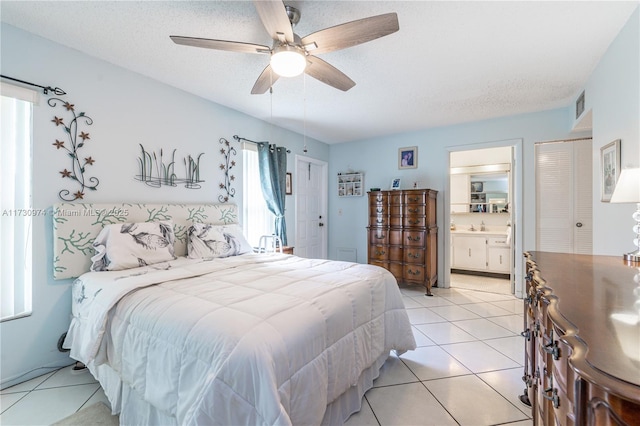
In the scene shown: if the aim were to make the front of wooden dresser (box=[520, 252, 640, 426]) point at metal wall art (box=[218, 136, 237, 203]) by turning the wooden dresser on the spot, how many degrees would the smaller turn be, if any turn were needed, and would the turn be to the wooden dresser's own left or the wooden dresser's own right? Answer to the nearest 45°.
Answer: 0° — it already faces it

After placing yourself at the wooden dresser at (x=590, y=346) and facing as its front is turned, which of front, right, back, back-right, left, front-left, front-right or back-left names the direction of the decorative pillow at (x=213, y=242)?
front

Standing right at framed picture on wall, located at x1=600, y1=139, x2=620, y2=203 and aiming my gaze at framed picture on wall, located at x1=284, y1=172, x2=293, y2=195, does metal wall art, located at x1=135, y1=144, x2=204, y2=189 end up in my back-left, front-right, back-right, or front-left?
front-left

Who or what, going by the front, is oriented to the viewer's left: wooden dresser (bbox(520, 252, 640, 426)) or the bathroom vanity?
the wooden dresser

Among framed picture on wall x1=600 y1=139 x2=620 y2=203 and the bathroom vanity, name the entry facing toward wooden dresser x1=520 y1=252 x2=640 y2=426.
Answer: the bathroom vanity

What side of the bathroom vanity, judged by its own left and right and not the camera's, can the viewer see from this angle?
front

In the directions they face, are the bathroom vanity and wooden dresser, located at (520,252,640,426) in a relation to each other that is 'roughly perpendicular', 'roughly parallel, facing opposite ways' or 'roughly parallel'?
roughly perpendicular

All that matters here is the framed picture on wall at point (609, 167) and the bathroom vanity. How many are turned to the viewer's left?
1

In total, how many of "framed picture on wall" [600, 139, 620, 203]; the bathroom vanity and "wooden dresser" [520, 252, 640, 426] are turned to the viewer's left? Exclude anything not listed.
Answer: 2

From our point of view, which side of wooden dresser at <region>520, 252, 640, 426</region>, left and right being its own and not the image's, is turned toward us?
left

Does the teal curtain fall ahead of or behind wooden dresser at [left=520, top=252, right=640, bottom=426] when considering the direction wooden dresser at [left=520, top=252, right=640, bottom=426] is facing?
ahead

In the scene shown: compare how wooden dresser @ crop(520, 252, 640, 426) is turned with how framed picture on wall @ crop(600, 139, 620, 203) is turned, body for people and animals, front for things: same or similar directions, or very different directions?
same or similar directions

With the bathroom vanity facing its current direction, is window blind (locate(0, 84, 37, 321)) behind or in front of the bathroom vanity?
in front

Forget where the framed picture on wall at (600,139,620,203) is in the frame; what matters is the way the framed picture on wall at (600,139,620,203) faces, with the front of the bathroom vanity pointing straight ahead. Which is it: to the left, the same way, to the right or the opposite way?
to the right

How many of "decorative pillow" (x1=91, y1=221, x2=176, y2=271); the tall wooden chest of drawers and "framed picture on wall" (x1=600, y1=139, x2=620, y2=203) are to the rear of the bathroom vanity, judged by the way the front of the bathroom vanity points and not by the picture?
0

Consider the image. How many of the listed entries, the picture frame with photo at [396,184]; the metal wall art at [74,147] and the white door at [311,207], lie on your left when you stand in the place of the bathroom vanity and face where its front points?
0

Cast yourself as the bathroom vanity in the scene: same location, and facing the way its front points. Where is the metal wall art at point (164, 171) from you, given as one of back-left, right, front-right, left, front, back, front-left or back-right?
front-right

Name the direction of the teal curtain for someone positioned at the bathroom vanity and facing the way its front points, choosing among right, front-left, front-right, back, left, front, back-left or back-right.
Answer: front-right

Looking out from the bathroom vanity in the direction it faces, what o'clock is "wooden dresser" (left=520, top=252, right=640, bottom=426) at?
The wooden dresser is roughly at 12 o'clock from the bathroom vanity.

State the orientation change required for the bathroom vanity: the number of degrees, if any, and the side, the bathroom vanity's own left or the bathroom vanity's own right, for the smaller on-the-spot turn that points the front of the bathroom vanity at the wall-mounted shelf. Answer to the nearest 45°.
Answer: approximately 45° to the bathroom vanity's own right

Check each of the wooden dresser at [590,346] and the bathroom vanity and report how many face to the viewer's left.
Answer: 1

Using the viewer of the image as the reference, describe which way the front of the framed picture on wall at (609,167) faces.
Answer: facing to the left of the viewer
